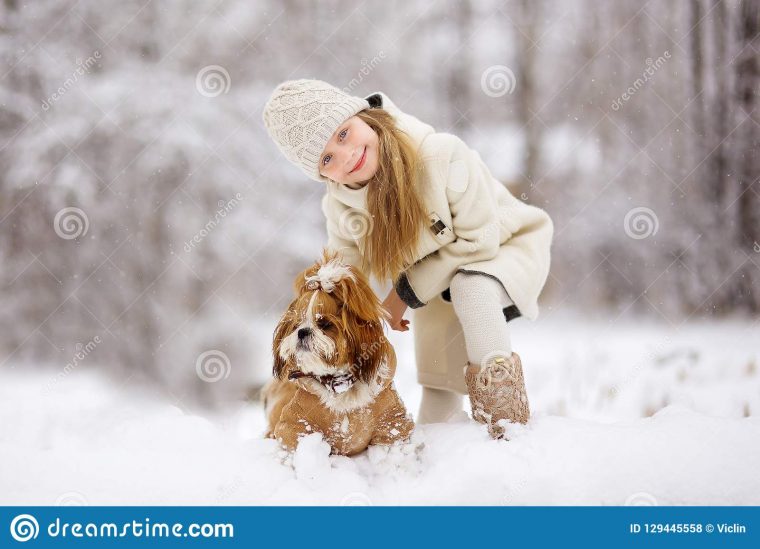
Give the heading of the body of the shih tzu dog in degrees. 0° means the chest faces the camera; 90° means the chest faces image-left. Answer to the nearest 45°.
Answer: approximately 0°

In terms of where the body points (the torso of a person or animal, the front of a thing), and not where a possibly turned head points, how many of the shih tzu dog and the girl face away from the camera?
0

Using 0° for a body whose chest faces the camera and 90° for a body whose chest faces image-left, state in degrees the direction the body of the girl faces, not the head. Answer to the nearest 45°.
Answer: approximately 45°
